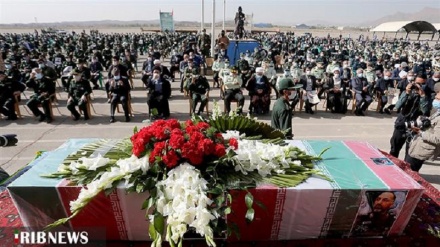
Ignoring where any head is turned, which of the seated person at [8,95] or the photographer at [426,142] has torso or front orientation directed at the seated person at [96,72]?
the photographer

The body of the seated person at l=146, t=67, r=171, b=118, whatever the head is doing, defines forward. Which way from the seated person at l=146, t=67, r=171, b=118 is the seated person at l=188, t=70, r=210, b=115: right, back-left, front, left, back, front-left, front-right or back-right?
left

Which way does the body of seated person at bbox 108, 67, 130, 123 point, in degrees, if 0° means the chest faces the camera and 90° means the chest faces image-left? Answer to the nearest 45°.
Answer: approximately 0°

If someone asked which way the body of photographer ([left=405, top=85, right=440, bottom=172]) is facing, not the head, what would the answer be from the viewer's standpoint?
to the viewer's left

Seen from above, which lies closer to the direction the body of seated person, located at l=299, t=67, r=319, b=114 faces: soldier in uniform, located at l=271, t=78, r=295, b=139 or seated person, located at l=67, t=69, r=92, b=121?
the soldier in uniform

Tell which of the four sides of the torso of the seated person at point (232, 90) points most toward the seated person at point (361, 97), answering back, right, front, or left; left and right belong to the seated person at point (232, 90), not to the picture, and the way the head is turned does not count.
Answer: left

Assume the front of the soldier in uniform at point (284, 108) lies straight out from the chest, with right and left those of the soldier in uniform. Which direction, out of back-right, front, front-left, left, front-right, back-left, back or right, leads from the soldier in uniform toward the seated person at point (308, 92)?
left
